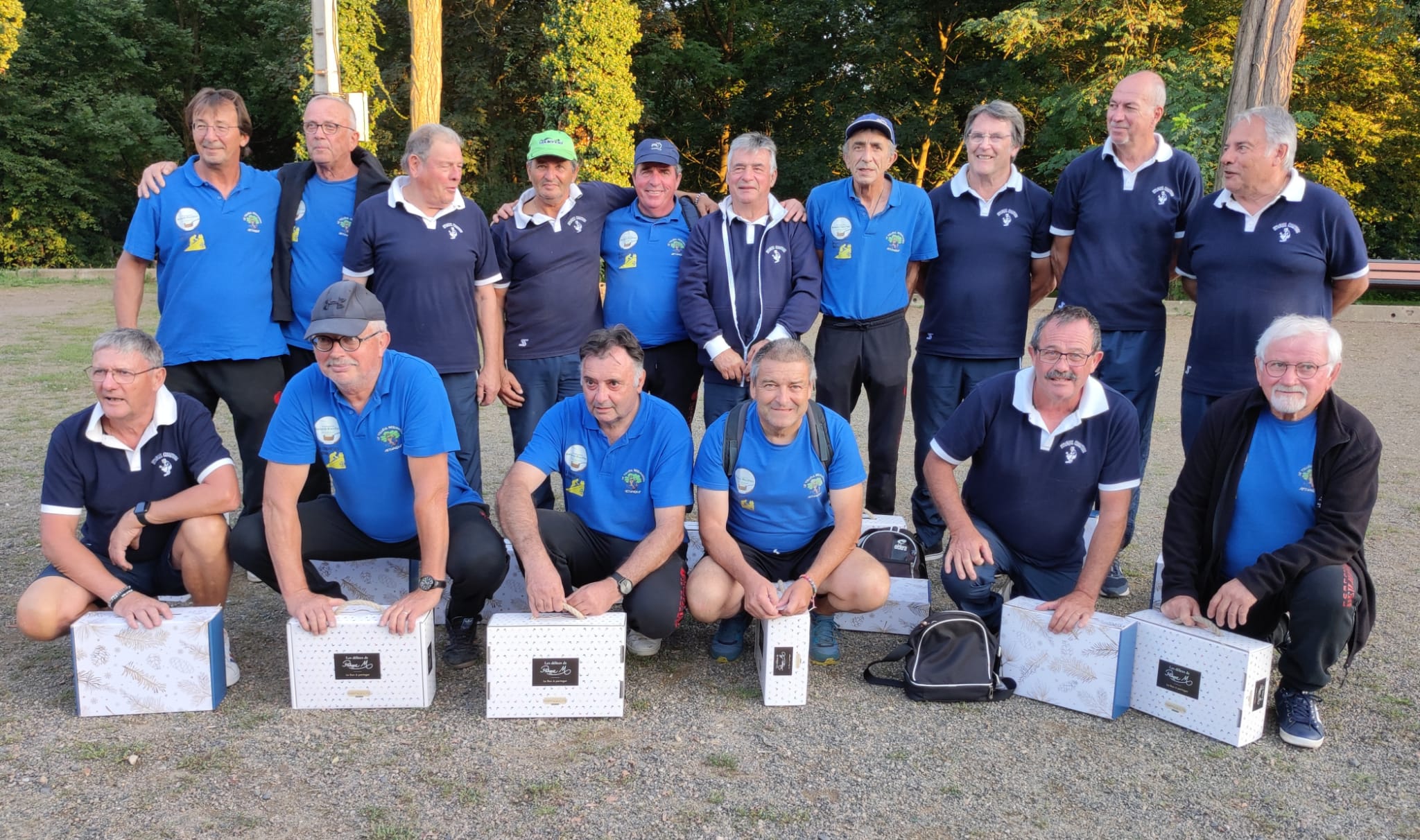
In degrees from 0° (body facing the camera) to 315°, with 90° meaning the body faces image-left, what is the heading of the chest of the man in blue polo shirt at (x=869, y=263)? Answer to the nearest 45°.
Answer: approximately 0°

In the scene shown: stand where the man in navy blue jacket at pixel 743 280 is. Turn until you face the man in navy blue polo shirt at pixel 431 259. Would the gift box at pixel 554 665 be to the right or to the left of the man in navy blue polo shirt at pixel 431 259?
left

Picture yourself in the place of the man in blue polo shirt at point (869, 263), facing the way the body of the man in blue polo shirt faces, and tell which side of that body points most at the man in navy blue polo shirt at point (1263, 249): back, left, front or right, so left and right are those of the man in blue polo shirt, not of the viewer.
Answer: left

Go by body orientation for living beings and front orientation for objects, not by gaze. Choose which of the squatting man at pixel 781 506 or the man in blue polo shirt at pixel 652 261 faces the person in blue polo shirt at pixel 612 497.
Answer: the man in blue polo shirt

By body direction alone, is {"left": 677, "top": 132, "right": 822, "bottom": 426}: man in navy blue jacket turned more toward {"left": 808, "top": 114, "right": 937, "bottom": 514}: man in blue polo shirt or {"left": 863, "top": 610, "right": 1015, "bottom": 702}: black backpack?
the black backpack

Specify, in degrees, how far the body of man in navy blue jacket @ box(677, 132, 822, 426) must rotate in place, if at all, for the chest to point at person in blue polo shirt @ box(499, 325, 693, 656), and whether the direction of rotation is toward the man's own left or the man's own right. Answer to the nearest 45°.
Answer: approximately 45° to the man's own right
